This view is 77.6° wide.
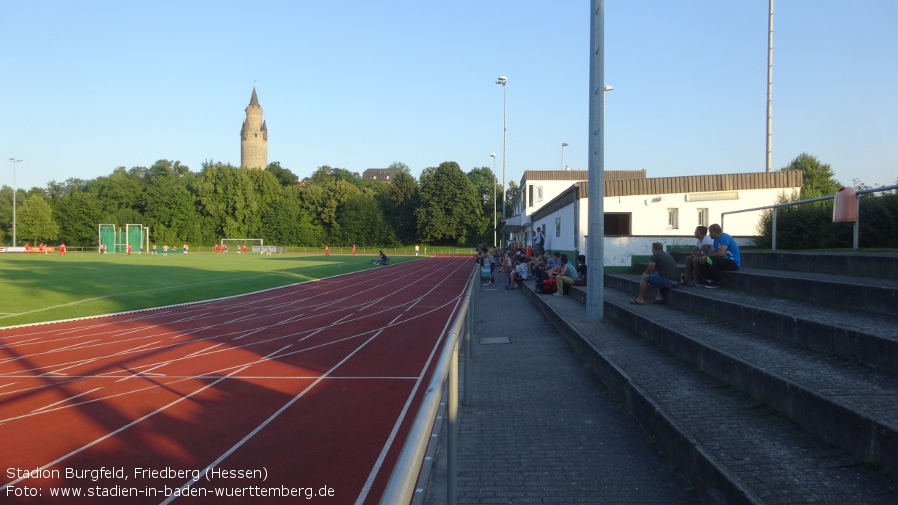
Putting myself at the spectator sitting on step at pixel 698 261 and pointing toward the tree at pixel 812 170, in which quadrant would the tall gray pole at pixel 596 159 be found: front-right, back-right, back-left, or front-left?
back-left

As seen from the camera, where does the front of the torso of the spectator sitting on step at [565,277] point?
to the viewer's left

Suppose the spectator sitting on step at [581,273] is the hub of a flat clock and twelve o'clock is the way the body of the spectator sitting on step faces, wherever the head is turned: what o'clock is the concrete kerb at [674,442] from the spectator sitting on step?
The concrete kerb is roughly at 9 o'clock from the spectator sitting on step.

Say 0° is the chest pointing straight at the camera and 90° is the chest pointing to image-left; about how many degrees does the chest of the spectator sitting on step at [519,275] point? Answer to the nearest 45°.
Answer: approximately 90°

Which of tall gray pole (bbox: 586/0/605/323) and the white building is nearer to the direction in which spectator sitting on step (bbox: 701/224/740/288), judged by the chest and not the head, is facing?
the tall gray pole

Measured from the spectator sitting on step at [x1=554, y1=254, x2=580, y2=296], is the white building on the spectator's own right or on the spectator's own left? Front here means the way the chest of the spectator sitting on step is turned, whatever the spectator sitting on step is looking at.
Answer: on the spectator's own right

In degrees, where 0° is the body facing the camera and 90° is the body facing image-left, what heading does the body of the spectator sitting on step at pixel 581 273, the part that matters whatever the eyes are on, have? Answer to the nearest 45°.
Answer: approximately 90°

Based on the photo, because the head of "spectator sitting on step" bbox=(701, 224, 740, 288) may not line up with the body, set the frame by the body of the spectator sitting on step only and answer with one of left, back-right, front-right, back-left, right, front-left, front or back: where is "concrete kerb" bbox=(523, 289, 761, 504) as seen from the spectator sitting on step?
left

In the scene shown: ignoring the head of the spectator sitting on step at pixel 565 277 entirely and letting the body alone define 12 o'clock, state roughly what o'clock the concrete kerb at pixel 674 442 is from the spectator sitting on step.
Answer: The concrete kerb is roughly at 9 o'clock from the spectator sitting on step.

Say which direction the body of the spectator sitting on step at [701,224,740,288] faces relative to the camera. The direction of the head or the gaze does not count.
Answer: to the viewer's left
